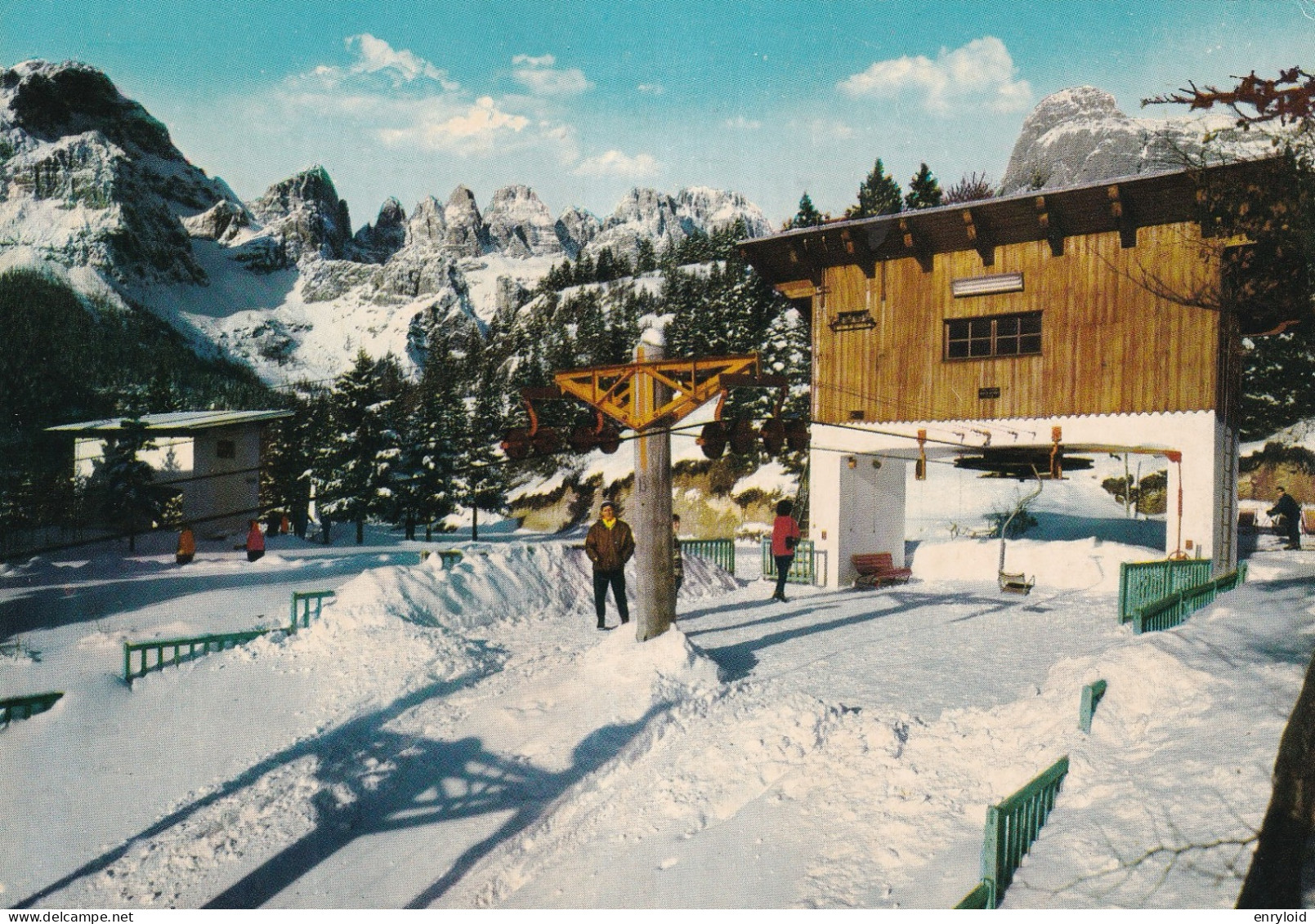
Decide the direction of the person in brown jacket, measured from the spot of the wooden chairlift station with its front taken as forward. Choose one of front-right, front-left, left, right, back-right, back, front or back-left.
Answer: front-right

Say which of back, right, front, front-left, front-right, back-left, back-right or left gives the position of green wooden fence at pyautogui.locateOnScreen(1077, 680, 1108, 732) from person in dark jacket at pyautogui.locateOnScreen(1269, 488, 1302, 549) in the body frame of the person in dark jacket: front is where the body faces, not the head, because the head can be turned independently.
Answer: left

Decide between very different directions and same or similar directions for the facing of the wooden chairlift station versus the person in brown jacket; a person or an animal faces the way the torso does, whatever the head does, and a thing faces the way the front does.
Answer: same or similar directions

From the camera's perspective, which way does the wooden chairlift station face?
toward the camera

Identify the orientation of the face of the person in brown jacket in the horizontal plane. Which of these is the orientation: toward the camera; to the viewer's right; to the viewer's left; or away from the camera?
toward the camera

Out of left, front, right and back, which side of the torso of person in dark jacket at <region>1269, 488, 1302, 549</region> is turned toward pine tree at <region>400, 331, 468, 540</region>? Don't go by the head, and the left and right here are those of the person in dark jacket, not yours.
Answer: front

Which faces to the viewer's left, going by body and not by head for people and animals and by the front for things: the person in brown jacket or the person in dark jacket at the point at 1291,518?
the person in dark jacket

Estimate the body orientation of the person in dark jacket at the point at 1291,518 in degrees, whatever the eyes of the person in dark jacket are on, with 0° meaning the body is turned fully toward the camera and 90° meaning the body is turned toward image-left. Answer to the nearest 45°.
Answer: approximately 90°

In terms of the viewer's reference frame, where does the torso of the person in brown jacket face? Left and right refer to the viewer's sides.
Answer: facing the viewer

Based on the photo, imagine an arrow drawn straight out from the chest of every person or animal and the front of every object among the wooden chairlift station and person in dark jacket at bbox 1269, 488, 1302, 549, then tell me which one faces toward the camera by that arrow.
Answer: the wooden chairlift station
